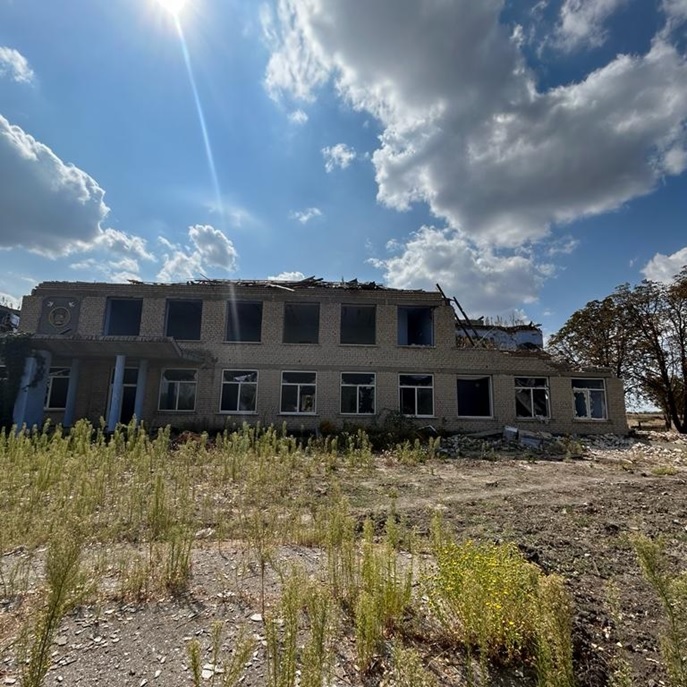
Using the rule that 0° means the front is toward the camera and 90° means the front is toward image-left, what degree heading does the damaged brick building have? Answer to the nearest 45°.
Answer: approximately 0°

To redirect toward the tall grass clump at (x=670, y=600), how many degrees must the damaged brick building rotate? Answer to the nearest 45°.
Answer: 0° — it already faces it
